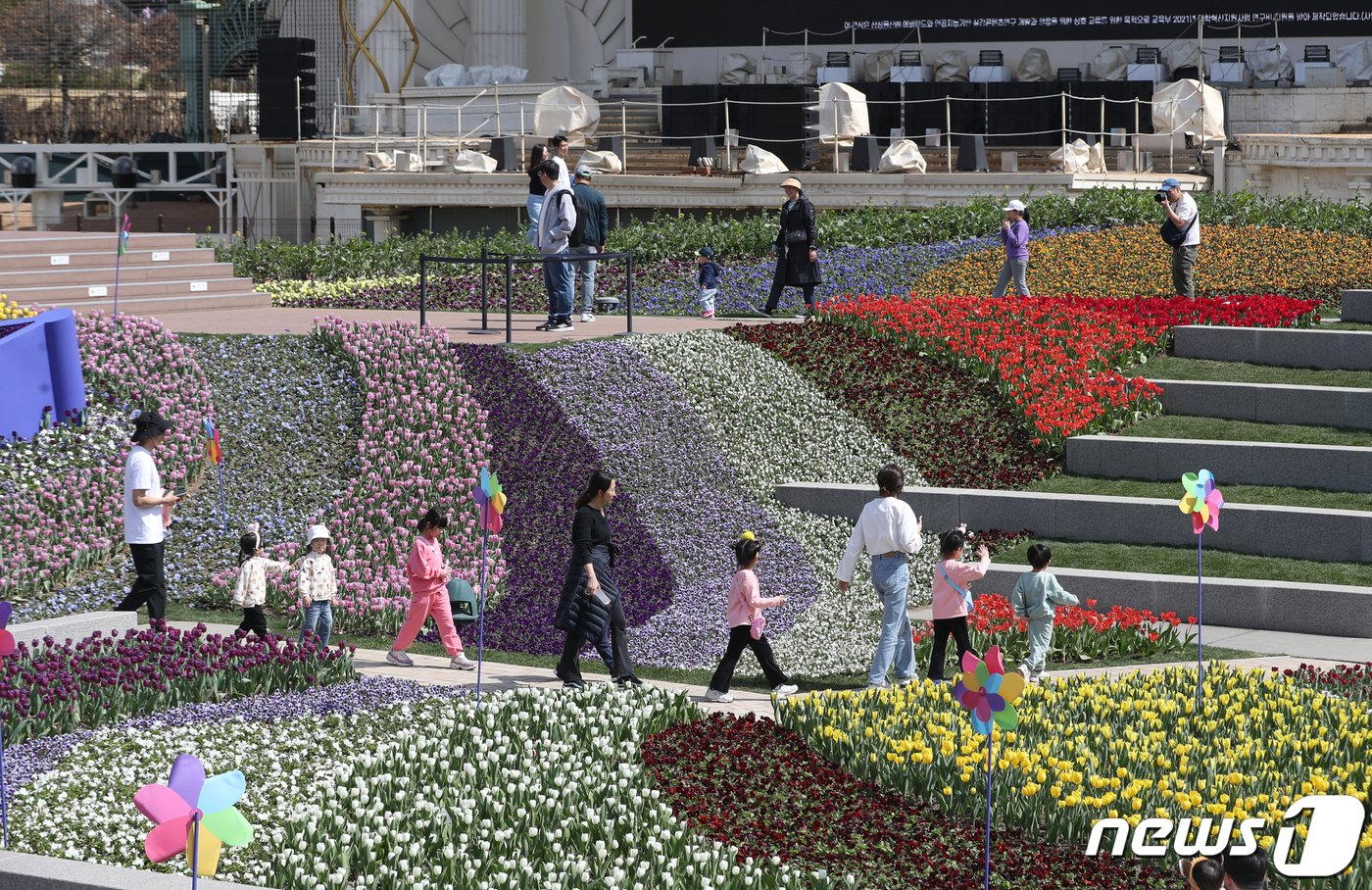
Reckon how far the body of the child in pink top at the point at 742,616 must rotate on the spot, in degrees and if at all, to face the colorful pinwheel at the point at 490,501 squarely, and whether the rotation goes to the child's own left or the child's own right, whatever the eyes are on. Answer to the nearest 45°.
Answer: approximately 180°

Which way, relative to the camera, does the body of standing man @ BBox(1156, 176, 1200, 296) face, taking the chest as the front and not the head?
to the viewer's left

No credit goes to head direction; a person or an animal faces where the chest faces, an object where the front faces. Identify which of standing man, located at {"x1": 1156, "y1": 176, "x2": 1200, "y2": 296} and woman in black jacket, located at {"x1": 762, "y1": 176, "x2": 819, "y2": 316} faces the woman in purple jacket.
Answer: the standing man

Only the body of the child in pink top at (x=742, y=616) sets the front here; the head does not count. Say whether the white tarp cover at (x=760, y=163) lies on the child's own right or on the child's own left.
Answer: on the child's own left

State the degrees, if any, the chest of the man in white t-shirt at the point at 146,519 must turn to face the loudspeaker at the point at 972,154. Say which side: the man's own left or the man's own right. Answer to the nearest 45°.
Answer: approximately 45° to the man's own left

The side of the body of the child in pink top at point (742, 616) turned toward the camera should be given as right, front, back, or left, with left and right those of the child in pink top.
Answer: right

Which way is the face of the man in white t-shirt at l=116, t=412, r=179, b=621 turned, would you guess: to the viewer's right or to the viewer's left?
to the viewer's right

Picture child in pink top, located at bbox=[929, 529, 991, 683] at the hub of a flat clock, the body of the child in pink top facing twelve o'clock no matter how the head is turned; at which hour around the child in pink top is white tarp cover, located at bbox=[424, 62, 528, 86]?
The white tarp cover is roughly at 10 o'clock from the child in pink top.

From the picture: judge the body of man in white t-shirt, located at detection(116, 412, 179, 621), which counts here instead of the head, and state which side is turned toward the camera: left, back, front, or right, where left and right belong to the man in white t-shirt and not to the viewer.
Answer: right

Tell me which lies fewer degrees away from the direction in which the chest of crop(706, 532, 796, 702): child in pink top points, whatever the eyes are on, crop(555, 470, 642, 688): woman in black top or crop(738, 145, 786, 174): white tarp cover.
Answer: the white tarp cover
